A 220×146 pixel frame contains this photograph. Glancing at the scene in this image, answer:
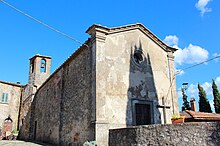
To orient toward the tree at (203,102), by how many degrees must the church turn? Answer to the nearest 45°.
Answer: approximately 90° to its left

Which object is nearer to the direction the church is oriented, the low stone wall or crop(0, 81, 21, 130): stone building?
the low stone wall

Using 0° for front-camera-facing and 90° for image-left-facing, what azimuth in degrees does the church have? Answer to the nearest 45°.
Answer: approximately 315°

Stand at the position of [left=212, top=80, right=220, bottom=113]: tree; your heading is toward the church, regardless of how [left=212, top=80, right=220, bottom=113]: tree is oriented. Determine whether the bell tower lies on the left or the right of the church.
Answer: right

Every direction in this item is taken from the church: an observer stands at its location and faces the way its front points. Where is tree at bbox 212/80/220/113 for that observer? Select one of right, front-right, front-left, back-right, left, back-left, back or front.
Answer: left

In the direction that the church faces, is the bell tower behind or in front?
behind

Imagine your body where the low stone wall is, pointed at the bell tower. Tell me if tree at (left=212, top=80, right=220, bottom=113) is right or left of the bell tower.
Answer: right

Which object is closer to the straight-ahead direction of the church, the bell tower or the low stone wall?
the low stone wall
